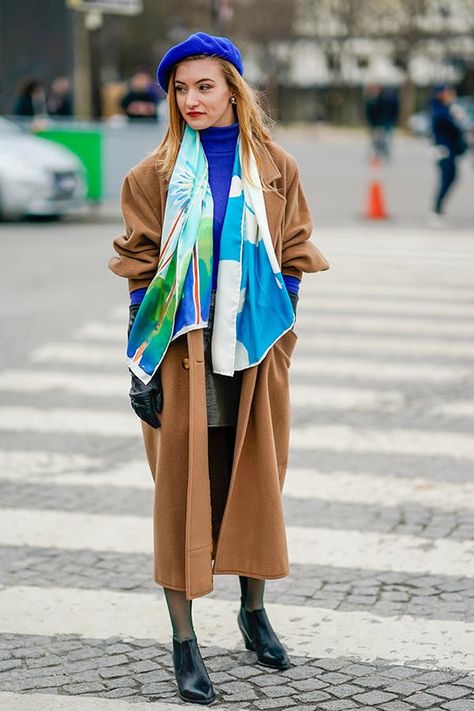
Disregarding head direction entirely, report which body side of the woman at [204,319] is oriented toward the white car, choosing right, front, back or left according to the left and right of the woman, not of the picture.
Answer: back

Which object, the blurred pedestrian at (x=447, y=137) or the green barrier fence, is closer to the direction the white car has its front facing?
the blurred pedestrian

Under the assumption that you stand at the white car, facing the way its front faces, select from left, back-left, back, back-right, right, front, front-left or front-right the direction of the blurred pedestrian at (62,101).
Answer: back-left

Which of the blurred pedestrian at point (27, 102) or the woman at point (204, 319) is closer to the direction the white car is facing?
the woman

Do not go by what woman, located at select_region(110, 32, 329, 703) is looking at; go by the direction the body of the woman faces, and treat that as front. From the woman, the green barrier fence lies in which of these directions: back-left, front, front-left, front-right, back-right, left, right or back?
back

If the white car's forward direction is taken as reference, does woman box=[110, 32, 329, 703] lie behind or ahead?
ahead

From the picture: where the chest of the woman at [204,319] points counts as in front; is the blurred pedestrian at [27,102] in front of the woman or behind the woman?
behind

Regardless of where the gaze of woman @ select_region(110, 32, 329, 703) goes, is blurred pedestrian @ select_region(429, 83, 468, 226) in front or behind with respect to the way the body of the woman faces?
behind

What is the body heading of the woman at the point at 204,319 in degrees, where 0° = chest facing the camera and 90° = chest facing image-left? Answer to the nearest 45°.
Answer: approximately 0°

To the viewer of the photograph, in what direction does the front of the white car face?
facing the viewer and to the right of the viewer

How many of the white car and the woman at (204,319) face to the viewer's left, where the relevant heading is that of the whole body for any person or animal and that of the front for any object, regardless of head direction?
0

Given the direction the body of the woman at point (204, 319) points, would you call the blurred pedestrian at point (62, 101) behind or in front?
behind

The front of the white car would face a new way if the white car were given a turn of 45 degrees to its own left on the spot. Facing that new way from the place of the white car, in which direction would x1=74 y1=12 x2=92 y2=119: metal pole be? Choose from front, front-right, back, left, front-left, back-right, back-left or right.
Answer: left

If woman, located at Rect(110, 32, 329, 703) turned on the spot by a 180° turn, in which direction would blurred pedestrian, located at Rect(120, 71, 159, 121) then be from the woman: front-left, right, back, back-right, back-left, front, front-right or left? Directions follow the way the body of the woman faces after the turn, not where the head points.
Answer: front
